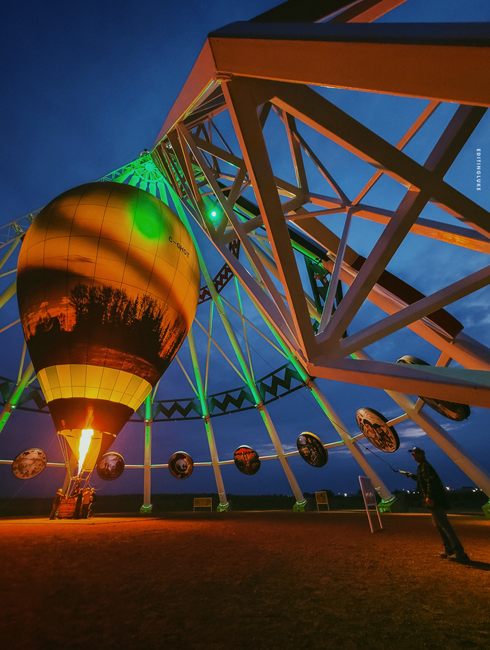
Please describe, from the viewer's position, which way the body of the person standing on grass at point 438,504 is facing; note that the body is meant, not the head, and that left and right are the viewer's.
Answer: facing to the left of the viewer

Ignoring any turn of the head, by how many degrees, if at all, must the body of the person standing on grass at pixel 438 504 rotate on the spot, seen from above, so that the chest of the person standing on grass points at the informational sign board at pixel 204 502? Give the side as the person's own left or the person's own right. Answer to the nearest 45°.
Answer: approximately 45° to the person's own right

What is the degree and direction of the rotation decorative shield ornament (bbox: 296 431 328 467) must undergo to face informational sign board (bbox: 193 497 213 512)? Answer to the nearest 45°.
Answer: approximately 45° to its right

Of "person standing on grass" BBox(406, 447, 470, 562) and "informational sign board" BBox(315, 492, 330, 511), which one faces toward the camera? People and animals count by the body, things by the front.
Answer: the informational sign board

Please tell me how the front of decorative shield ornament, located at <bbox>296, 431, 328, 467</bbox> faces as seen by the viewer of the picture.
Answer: facing the viewer and to the left of the viewer

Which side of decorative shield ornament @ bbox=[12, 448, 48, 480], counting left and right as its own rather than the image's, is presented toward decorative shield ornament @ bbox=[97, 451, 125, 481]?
left

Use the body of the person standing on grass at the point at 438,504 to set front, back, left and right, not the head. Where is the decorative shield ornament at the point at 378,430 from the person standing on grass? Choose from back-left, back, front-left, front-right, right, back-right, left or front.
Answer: right

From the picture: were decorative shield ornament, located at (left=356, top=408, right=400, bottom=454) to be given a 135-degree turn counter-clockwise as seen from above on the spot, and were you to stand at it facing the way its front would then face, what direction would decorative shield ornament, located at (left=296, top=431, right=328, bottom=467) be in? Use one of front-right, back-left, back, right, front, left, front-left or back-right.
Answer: back-left

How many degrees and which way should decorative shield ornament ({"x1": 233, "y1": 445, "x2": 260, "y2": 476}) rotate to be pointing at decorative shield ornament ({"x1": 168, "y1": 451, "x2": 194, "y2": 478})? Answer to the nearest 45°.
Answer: approximately 135° to its right

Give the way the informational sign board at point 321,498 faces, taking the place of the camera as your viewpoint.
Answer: facing the viewer

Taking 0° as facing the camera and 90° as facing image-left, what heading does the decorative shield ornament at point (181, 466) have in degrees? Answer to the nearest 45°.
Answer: approximately 0°

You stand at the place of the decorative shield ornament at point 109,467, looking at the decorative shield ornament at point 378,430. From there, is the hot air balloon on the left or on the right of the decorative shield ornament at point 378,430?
right

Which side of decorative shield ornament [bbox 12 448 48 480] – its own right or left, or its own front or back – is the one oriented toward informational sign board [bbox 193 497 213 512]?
left

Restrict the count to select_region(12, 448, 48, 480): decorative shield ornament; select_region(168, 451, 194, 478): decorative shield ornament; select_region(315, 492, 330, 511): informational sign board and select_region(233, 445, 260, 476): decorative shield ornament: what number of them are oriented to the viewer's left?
0

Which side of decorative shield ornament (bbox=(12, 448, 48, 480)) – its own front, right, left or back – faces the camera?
front

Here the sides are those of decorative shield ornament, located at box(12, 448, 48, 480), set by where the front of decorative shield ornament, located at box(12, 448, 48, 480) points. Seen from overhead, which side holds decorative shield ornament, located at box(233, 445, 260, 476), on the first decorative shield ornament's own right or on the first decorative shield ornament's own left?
on the first decorative shield ornament's own left

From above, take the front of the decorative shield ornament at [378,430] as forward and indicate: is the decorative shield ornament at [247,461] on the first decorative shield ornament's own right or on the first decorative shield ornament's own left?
on the first decorative shield ornament's own right
